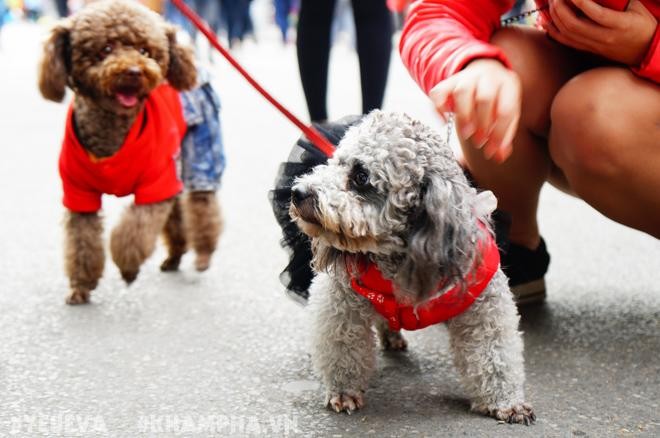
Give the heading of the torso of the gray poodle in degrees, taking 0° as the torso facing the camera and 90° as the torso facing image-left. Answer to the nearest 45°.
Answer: approximately 0°

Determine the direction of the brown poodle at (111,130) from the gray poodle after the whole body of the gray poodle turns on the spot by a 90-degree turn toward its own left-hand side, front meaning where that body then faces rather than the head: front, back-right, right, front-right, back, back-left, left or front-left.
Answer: back-left
